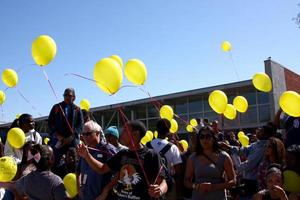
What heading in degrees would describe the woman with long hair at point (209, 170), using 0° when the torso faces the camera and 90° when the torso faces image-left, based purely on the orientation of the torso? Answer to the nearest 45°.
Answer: approximately 0°

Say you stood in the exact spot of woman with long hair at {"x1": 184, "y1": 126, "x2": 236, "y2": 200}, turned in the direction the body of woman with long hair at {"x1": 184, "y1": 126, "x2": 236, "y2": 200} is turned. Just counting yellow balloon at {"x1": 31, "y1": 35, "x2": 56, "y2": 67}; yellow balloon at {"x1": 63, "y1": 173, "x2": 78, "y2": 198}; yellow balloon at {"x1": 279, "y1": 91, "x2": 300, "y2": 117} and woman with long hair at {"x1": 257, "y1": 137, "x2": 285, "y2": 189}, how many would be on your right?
2

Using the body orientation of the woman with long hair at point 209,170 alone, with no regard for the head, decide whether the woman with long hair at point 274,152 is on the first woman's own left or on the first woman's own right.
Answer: on the first woman's own left

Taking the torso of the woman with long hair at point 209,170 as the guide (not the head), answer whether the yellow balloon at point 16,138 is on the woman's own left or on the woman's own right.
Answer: on the woman's own right

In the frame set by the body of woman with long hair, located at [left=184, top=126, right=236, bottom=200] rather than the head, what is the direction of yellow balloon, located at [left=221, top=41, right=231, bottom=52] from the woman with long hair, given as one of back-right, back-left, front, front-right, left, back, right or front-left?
back

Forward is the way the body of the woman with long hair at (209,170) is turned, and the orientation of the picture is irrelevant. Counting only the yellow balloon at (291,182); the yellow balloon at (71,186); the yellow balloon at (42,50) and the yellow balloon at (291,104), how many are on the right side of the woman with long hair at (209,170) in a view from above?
2

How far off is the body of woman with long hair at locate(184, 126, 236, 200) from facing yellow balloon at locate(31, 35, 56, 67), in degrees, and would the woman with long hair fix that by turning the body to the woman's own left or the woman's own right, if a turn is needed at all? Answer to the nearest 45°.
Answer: approximately 90° to the woman's own right

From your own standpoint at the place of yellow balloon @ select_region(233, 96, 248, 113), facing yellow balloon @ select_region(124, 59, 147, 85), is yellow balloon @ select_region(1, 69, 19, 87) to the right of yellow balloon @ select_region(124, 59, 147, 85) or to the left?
right

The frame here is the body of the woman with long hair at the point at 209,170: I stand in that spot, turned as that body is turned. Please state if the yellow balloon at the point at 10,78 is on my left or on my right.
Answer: on my right

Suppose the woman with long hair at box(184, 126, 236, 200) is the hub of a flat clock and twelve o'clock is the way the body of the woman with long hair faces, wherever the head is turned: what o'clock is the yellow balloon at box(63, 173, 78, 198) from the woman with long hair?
The yellow balloon is roughly at 3 o'clock from the woman with long hair.
